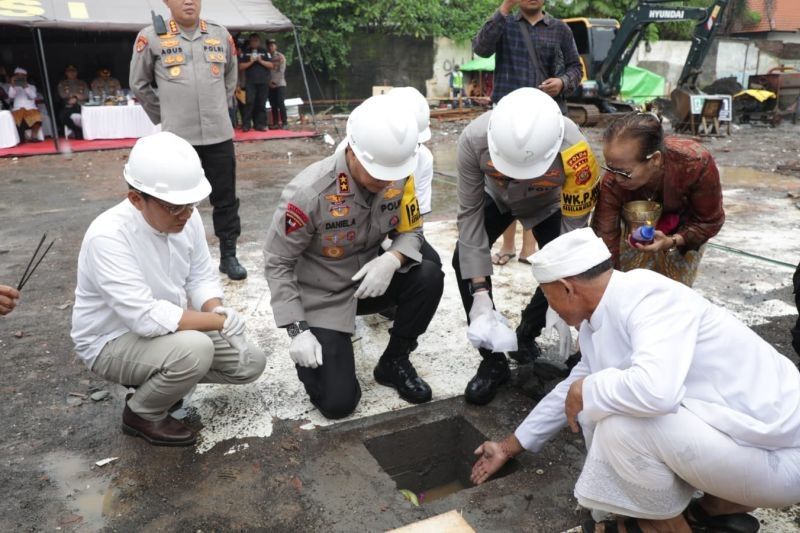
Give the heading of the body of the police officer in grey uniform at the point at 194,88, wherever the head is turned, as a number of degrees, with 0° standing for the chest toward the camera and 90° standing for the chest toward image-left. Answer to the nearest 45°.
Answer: approximately 0°

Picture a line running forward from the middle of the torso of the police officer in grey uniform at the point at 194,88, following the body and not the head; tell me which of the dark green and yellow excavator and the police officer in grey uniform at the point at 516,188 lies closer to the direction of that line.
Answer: the police officer in grey uniform

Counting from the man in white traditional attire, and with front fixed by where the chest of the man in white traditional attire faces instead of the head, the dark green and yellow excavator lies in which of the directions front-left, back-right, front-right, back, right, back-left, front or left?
right

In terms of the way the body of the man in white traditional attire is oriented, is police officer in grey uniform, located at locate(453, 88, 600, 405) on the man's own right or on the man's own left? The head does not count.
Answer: on the man's own right

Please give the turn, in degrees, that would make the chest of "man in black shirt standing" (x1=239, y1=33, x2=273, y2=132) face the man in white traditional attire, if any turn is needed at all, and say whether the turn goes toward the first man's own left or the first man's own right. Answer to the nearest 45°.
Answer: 0° — they already face them

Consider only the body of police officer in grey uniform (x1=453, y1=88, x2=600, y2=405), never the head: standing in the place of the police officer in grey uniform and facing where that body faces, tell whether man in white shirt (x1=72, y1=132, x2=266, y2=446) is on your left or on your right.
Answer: on your right

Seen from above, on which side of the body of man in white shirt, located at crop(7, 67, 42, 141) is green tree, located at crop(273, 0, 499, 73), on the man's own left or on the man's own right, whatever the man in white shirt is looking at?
on the man's own left

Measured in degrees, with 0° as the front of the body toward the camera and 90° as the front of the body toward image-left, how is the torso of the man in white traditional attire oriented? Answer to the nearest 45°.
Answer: approximately 90°
